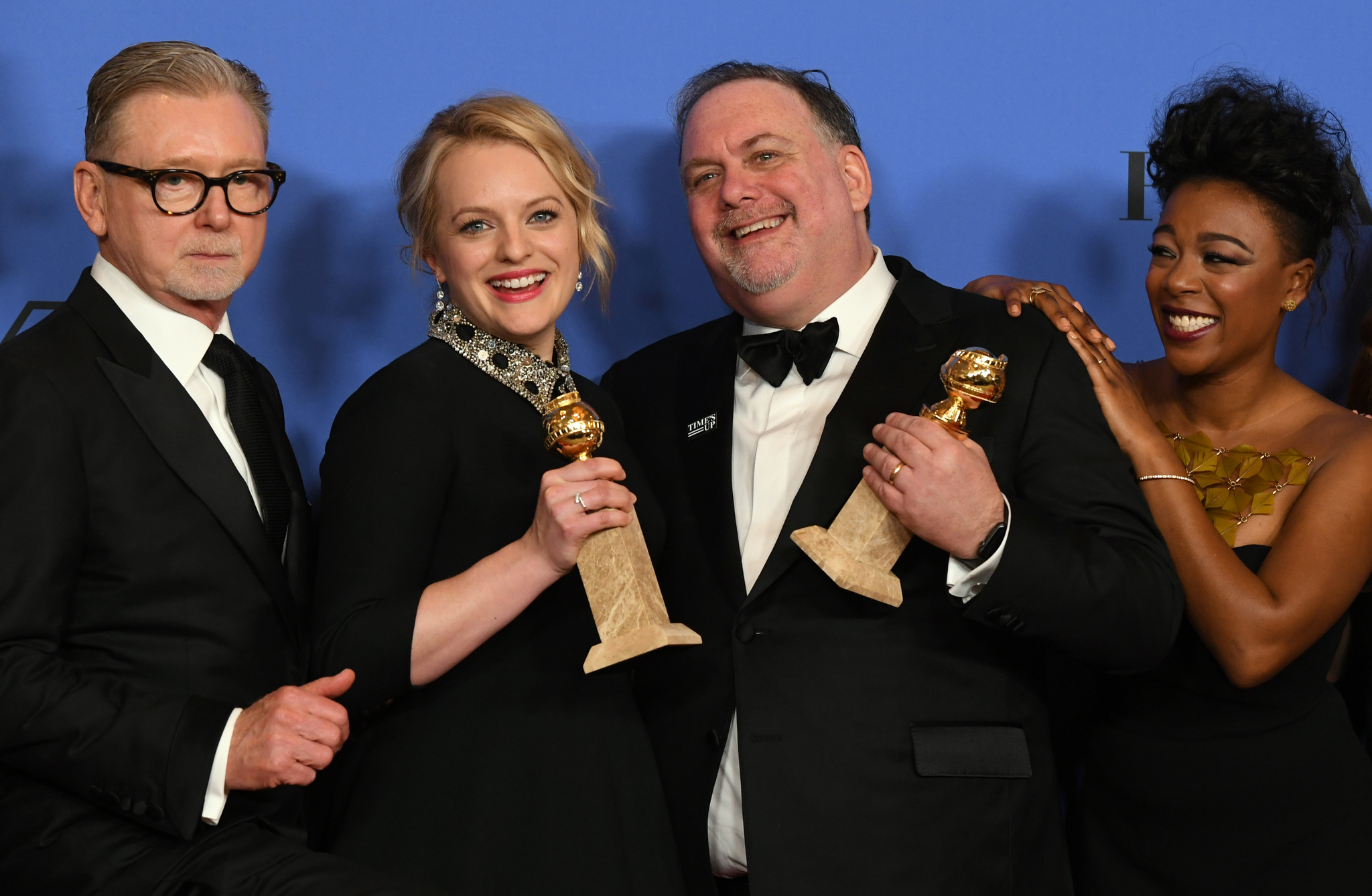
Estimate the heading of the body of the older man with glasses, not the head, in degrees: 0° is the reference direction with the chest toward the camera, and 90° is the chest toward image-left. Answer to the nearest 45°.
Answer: approximately 315°

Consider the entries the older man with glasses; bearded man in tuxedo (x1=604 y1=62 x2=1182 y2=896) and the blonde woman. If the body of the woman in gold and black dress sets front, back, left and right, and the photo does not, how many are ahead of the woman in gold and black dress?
3

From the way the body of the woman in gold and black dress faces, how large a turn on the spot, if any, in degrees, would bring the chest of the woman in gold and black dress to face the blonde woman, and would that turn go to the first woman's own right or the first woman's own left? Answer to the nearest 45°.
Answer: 0° — they already face them

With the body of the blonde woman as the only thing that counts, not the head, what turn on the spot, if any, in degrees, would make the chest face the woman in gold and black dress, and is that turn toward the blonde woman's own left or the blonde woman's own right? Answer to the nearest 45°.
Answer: approximately 45° to the blonde woman's own left
